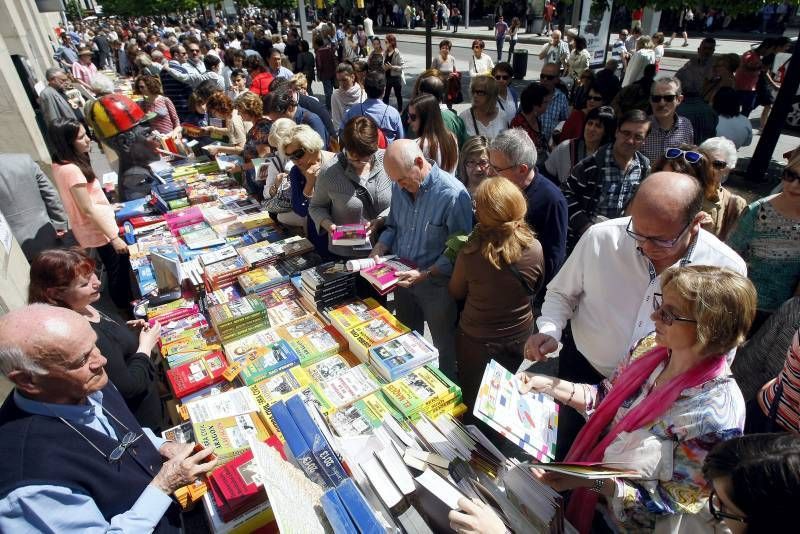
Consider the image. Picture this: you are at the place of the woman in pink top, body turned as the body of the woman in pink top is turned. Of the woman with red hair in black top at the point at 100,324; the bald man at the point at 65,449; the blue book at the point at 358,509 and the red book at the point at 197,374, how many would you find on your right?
4

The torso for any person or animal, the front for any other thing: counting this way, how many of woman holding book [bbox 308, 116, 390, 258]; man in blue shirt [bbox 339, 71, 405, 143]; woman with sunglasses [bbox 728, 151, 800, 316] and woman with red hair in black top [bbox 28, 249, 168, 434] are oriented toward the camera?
2

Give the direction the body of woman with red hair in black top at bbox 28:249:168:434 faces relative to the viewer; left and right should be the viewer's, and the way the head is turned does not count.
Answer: facing to the right of the viewer

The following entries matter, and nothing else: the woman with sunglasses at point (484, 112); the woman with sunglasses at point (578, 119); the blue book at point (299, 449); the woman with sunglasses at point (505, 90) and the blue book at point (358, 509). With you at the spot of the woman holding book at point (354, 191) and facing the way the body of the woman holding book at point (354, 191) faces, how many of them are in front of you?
2

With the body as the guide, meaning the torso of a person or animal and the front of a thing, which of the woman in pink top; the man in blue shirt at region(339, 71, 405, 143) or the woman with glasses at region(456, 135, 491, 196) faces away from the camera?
the man in blue shirt

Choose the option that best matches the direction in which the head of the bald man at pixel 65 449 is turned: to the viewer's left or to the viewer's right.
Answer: to the viewer's right

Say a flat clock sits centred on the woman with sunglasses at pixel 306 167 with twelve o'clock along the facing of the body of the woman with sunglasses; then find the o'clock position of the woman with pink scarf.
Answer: The woman with pink scarf is roughly at 10 o'clock from the woman with sunglasses.

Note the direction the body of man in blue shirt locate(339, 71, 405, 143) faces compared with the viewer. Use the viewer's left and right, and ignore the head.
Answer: facing away from the viewer

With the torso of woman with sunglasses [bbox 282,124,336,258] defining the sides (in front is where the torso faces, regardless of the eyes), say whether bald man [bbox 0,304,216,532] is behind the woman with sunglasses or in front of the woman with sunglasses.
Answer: in front

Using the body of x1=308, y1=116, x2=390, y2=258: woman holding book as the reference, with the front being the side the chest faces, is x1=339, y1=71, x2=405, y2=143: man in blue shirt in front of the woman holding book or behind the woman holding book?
behind

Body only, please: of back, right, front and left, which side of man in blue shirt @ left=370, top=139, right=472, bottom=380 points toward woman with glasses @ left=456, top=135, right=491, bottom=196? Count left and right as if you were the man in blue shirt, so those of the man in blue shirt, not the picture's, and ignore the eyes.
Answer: back

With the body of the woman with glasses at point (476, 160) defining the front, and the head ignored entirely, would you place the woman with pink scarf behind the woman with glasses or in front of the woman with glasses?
in front
